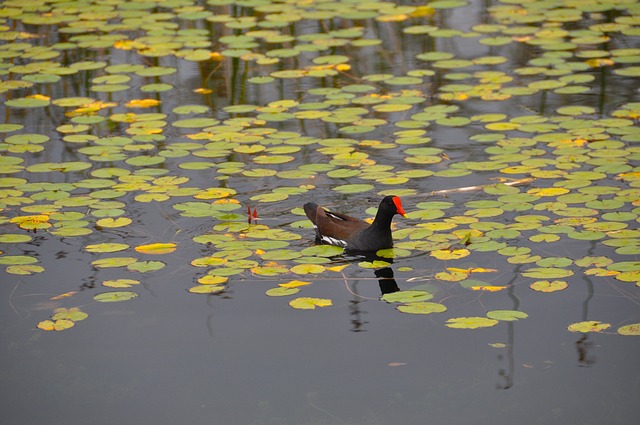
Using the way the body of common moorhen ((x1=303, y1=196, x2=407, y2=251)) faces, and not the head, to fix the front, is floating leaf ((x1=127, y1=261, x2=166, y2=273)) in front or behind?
behind

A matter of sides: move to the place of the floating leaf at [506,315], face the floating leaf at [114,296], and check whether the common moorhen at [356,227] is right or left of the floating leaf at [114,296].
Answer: right

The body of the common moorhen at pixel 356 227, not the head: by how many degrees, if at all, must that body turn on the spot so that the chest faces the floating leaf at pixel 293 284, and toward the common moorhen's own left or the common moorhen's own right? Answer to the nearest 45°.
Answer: approximately 135° to the common moorhen's own right

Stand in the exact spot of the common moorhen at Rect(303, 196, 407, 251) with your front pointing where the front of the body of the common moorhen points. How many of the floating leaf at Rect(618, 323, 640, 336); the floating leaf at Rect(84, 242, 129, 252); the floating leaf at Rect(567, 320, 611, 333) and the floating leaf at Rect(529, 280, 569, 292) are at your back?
1

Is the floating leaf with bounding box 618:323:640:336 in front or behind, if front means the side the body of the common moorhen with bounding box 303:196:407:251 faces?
in front

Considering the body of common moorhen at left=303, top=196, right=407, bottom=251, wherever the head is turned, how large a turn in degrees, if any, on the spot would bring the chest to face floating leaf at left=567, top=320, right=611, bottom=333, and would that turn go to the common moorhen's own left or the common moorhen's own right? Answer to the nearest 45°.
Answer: approximately 45° to the common moorhen's own right

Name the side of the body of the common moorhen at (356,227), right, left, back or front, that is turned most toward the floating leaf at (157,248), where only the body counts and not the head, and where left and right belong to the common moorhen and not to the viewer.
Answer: back

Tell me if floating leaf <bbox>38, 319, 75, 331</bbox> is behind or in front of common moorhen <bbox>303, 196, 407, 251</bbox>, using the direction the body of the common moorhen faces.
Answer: behind

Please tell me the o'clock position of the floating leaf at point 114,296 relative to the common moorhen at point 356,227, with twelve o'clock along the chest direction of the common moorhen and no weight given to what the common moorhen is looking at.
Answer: The floating leaf is roughly at 5 o'clock from the common moorhen.

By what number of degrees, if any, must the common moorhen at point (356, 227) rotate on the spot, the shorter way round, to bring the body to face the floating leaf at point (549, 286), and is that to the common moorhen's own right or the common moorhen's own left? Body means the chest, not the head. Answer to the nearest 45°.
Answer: approximately 45° to the common moorhen's own right

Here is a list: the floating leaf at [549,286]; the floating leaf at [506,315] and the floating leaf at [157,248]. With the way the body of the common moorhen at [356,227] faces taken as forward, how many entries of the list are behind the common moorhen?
1

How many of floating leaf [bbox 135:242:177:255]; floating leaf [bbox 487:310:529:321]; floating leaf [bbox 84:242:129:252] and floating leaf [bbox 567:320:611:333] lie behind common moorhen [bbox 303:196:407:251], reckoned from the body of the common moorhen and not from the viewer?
2

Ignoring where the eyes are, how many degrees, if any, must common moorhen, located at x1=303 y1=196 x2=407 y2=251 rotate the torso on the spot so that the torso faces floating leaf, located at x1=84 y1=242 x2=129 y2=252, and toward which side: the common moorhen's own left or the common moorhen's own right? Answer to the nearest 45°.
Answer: approximately 180°

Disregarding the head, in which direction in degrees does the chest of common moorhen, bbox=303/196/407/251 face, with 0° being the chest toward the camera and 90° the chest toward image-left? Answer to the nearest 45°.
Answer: approximately 270°

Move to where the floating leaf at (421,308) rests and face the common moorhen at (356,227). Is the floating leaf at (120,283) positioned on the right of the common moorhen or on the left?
left
